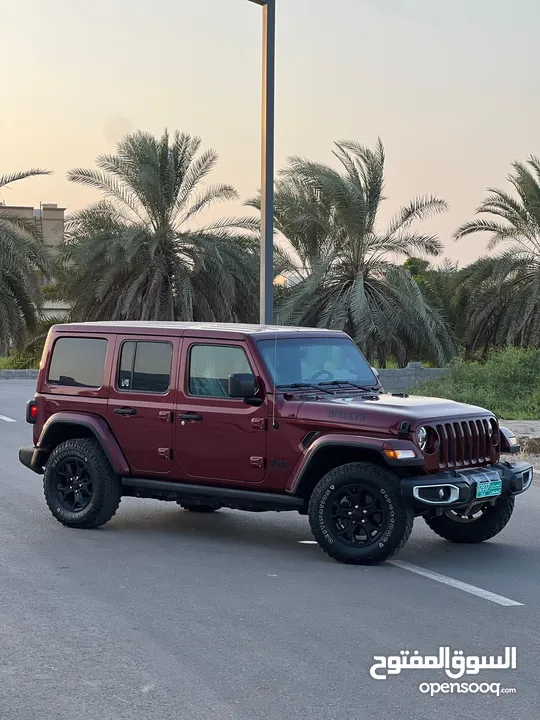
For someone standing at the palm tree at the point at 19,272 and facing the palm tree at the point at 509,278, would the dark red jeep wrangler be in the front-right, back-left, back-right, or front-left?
front-right

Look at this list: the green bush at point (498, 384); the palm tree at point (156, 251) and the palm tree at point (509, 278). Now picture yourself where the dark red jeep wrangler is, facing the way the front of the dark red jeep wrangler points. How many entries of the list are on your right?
0

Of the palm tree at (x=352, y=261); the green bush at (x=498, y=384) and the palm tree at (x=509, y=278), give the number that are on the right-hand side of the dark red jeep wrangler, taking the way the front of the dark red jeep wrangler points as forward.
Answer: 0

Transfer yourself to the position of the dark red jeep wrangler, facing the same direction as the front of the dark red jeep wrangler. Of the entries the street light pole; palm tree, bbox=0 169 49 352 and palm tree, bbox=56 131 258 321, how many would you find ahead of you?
0

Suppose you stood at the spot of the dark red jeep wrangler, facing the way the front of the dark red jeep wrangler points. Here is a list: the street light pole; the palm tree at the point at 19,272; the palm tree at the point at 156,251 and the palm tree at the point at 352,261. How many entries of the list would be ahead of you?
0

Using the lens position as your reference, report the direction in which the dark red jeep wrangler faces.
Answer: facing the viewer and to the right of the viewer

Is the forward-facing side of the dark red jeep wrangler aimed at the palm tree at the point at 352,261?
no

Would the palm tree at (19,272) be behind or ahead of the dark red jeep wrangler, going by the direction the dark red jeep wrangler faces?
behind

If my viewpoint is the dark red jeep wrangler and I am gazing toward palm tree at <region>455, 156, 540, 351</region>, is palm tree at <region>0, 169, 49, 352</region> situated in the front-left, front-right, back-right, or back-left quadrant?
front-left

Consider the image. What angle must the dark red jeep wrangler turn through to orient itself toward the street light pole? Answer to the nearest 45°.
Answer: approximately 135° to its left

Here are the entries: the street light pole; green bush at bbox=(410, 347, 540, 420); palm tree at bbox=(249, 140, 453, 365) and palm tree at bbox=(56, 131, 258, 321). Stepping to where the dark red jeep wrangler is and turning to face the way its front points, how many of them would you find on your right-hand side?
0

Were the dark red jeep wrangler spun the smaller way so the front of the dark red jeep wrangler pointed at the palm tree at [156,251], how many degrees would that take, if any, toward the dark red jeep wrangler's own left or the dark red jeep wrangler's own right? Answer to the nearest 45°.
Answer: approximately 135° to the dark red jeep wrangler's own left

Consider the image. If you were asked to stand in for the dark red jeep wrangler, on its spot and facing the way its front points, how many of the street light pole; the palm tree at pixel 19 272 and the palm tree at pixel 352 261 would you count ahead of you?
0

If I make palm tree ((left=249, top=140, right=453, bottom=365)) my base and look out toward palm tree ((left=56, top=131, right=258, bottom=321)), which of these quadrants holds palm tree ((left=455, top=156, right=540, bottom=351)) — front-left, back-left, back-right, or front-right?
back-right

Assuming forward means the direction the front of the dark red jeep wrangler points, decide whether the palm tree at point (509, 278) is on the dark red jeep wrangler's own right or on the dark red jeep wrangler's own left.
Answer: on the dark red jeep wrangler's own left
